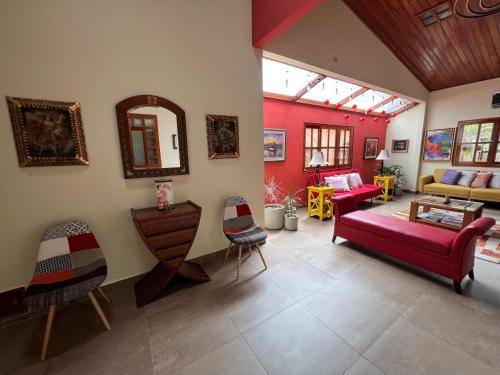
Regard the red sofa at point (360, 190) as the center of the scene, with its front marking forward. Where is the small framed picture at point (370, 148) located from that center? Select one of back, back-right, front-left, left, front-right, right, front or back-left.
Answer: back-left

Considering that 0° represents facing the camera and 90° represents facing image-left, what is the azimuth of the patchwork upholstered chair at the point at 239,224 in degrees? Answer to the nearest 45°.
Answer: approximately 315°

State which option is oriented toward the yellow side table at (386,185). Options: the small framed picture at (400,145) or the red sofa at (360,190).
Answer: the small framed picture

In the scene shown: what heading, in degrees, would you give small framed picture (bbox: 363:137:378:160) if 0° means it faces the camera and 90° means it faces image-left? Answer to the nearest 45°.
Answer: approximately 315°

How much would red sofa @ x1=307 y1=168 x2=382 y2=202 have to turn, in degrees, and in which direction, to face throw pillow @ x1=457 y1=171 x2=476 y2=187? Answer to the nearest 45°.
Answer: approximately 90° to its left

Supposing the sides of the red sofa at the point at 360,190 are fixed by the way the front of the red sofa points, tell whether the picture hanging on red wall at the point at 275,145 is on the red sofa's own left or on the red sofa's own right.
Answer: on the red sofa's own right

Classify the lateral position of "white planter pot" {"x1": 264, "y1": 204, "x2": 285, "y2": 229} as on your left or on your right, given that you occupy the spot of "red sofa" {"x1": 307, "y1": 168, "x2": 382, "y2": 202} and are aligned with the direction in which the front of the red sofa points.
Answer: on your right
